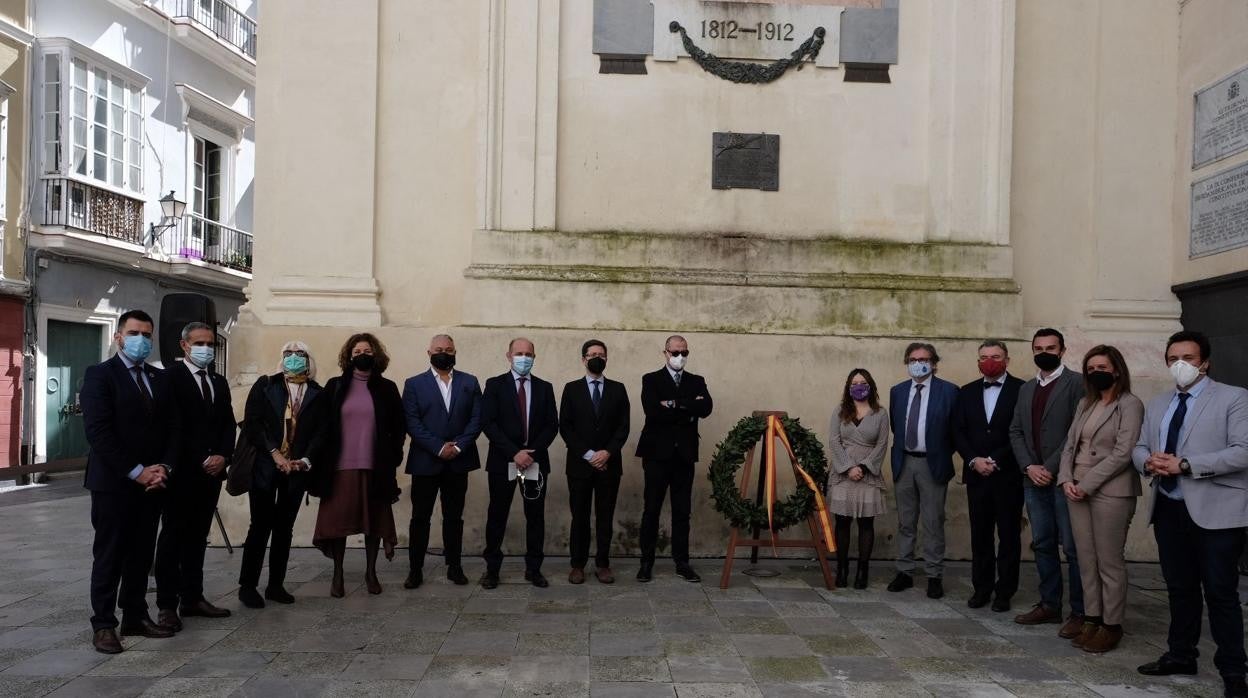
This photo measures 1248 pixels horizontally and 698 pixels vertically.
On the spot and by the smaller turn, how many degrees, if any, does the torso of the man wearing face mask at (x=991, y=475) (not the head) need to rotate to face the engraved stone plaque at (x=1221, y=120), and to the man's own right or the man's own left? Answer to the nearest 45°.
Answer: approximately 135° to the man's own left

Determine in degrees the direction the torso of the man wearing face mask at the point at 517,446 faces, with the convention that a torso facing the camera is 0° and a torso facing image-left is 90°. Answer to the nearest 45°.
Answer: approximately 0°

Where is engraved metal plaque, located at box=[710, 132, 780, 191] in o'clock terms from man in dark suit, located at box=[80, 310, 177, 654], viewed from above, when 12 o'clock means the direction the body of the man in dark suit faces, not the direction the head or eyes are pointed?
The engraved metal plaque is roughly at 10 o'clock from the man in dark suit.

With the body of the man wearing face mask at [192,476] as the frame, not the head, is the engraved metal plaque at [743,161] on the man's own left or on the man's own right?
on the man's own left

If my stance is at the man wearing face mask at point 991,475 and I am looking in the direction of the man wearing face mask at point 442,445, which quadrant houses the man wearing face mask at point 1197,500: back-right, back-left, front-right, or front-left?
back-left

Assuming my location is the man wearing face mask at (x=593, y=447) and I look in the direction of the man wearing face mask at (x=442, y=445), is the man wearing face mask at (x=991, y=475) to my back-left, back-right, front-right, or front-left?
back-left

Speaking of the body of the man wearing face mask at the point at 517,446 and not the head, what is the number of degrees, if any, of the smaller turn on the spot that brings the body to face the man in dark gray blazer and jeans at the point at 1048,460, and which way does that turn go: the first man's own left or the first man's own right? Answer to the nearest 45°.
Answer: approximately 90° to the first man's own left

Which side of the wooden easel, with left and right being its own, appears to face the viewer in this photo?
front

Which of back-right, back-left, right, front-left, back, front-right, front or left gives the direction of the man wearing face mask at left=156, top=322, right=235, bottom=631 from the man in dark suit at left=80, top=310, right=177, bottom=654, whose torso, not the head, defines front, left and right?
left

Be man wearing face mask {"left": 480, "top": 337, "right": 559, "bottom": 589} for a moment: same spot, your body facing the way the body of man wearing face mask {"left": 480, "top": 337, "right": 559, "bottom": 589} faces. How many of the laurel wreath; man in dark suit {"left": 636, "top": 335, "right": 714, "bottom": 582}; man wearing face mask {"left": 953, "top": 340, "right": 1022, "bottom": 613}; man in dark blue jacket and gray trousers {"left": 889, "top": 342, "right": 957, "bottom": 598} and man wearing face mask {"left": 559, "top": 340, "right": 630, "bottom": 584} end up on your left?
5

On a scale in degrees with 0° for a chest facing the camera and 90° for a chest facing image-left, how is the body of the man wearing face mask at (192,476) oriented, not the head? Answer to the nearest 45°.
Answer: approximately 315°

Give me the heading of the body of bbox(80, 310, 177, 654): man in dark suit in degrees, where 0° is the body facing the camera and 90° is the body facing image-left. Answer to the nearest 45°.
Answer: approximately 315°

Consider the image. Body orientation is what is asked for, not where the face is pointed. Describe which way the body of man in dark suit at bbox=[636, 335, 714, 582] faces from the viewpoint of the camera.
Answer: toward the camera
